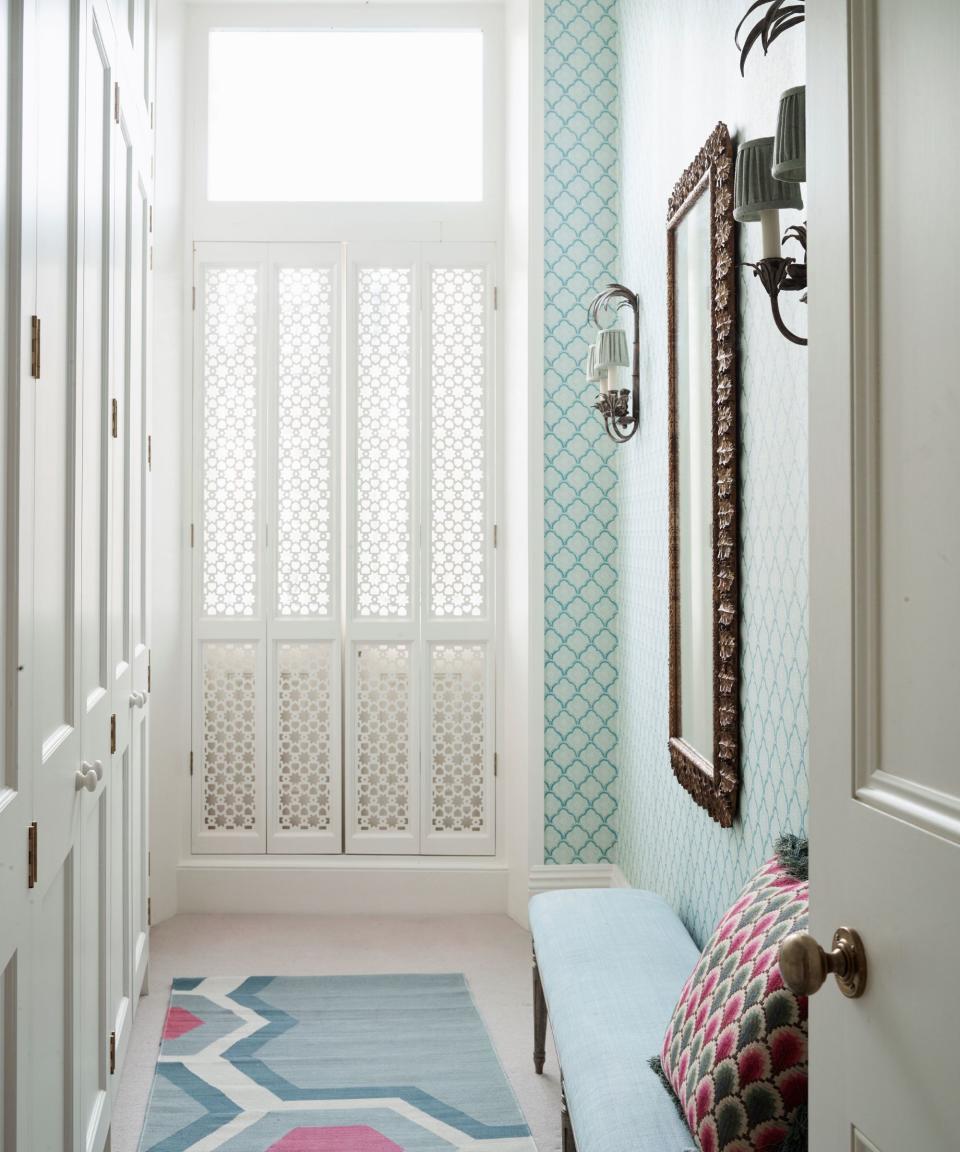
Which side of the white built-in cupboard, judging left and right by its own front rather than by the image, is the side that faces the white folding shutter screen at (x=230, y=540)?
left

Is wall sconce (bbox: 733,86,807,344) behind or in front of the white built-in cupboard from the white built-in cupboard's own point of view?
in front

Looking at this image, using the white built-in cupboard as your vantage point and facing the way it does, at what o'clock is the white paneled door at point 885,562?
The white paneled door is roughly at 2 o'clock from the white built-in cupboard.

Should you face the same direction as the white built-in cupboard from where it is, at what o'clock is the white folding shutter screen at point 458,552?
The white folding shutter screen is roughly at 10 o'clock from the white built-in cupboard.

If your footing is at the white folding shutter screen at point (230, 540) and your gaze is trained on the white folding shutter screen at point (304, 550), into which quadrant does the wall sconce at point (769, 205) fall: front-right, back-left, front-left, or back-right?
front-right

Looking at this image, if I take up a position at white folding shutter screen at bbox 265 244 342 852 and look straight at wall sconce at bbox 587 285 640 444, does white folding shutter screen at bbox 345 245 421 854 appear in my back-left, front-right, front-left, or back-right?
front-left

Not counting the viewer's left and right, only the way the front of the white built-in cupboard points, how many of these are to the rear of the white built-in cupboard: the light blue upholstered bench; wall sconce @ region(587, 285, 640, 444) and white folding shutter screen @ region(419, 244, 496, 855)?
0

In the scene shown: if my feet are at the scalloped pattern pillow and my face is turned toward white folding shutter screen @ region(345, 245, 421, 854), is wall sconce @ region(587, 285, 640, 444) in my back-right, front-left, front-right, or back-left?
front-right

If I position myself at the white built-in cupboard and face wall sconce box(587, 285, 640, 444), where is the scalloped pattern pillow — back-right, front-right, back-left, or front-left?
front-right

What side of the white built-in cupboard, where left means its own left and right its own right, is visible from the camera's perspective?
right

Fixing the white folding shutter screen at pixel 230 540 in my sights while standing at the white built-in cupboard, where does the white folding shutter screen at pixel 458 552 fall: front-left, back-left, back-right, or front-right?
front-right

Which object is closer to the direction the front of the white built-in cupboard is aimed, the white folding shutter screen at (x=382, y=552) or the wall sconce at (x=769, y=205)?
the wall sconce

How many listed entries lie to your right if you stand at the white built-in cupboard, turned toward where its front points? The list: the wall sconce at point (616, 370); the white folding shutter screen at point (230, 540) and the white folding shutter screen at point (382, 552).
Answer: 0

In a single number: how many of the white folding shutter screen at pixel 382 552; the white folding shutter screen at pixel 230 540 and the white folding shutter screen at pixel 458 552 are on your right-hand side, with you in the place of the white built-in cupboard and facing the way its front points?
0

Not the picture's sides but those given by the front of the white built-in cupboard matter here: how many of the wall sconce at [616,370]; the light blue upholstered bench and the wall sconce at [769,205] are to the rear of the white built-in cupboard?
0

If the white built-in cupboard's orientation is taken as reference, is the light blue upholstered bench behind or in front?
in front
